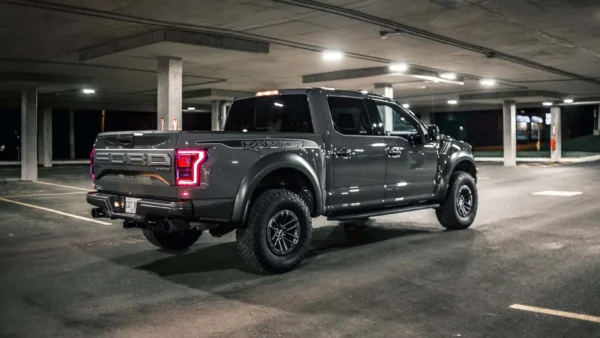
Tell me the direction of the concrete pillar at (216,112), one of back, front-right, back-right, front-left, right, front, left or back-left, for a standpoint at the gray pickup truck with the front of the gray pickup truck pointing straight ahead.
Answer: front-left

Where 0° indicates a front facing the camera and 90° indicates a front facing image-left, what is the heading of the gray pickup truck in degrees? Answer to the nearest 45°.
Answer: approximately 225°

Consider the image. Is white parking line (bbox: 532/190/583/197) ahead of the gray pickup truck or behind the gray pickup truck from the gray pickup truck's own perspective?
ahead

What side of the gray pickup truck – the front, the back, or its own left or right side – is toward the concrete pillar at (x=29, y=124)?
left

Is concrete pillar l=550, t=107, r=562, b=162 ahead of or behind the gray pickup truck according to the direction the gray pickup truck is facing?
ahead

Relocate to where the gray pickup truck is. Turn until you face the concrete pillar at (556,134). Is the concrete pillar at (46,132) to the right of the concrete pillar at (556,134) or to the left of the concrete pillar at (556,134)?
left

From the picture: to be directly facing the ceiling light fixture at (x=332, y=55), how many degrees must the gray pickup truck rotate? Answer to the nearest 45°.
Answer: approximately 45° to its left

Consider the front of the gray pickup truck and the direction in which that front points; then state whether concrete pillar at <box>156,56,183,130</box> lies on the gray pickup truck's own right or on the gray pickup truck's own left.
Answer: on the gray pickup truck's own left
